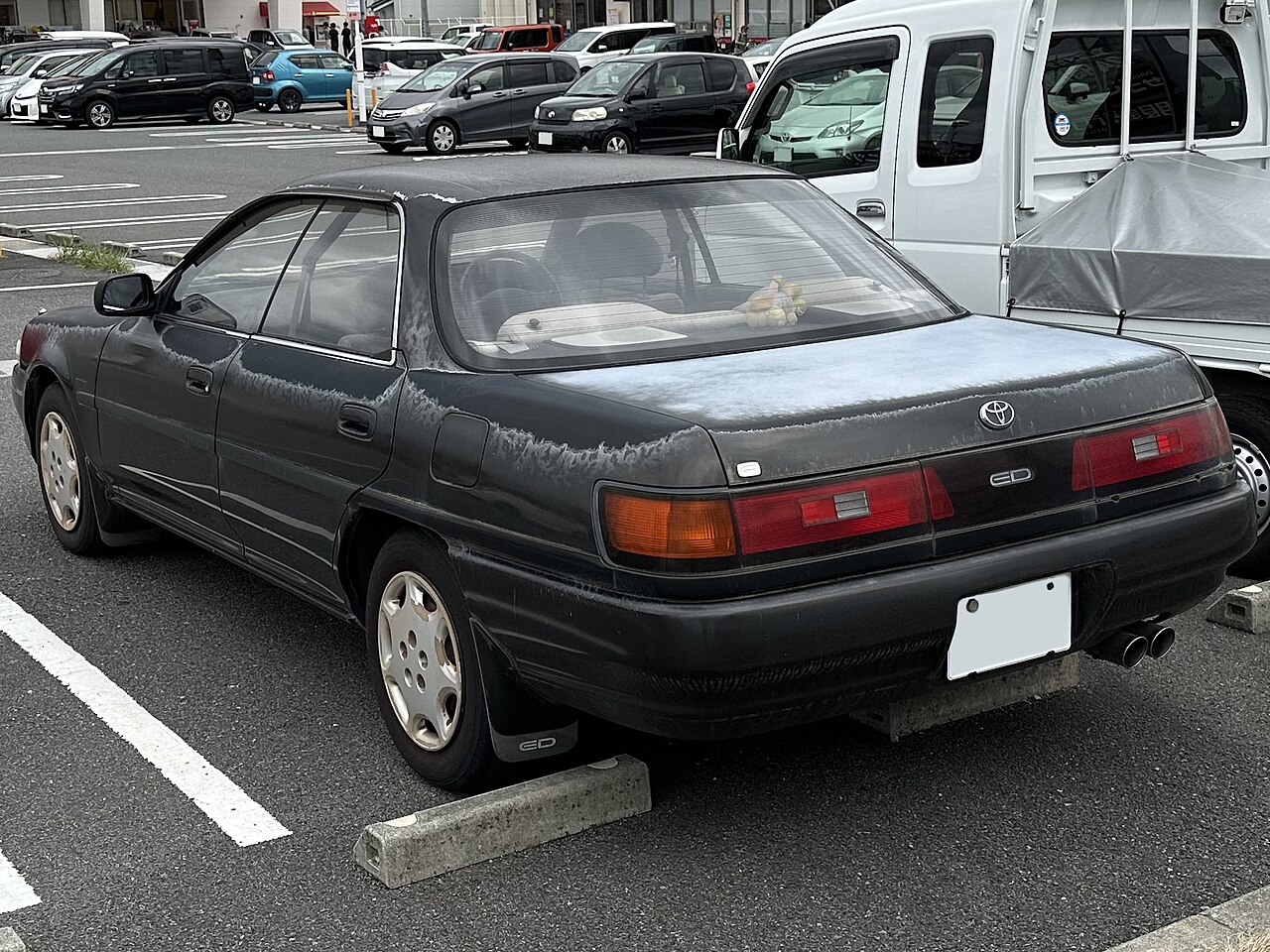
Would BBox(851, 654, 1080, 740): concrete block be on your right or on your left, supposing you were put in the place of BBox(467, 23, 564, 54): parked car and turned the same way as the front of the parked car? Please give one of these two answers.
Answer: on your left

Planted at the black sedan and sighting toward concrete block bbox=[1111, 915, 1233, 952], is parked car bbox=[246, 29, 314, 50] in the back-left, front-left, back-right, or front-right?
back-left

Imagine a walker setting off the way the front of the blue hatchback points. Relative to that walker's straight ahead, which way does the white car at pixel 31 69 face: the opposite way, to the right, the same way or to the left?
the opposite way

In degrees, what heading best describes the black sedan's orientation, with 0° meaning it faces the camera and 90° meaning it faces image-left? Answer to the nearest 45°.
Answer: approximately 135°

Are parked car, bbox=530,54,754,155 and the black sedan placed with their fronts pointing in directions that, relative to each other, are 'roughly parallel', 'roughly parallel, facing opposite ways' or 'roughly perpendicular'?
roughly perpendicular

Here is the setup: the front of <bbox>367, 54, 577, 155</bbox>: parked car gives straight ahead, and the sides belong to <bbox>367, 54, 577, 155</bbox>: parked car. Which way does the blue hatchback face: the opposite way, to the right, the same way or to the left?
the opposite way

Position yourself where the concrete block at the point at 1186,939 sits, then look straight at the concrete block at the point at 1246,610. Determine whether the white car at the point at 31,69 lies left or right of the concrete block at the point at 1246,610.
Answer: left

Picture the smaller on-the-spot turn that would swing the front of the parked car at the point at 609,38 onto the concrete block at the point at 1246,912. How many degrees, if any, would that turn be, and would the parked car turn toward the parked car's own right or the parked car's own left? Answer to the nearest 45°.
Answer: approximately 45° to the parked car's own left
